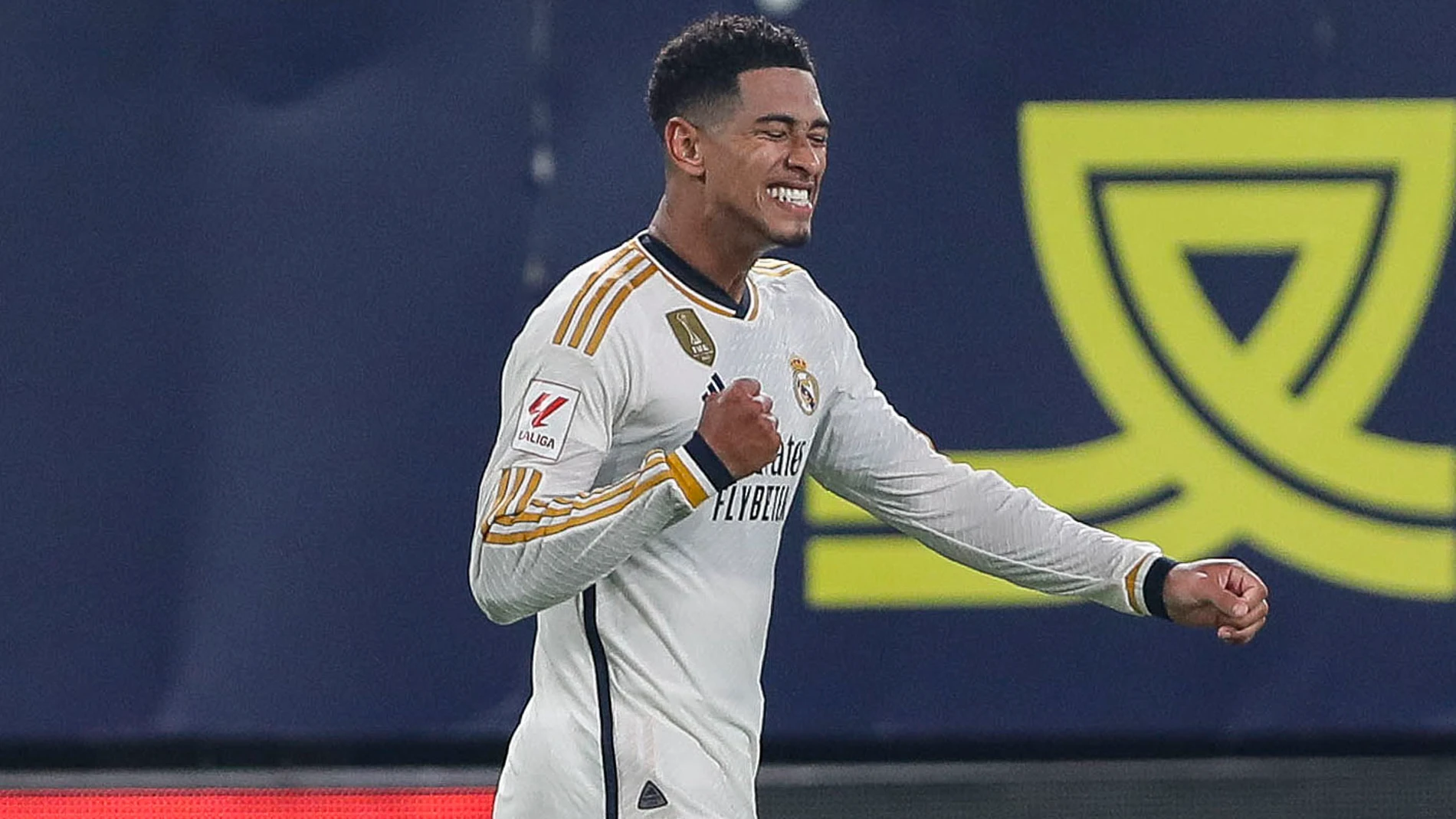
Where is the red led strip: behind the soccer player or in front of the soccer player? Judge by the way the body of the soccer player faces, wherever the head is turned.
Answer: behind

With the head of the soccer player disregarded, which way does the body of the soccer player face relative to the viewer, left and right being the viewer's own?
facing the viewer and to the right of the viewer
